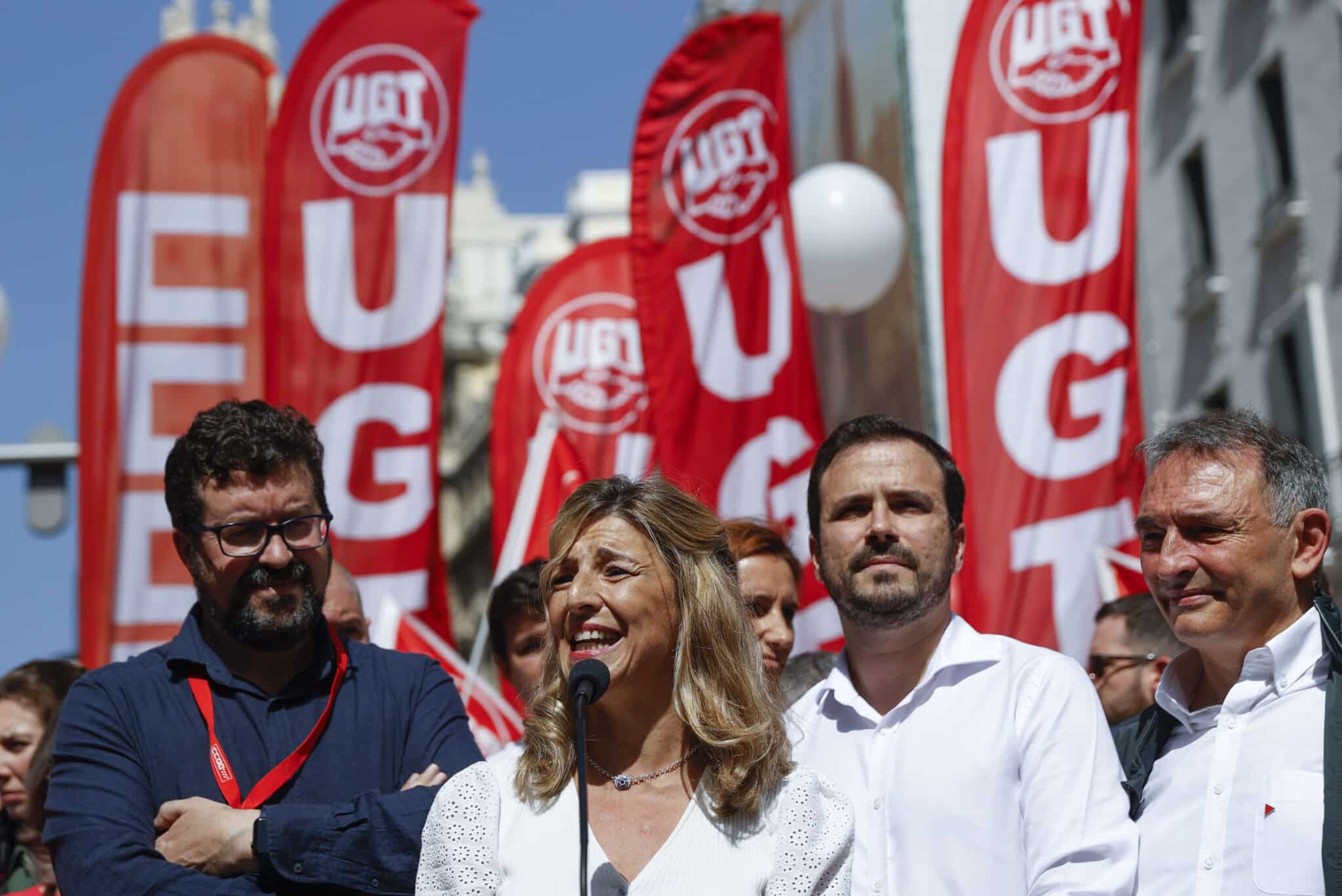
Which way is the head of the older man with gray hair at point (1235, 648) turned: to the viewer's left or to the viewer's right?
to the viewer's left

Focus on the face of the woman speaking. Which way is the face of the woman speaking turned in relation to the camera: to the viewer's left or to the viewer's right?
to the viewer's left

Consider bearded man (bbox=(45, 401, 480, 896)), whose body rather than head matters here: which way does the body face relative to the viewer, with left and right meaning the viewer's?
facing the viewer

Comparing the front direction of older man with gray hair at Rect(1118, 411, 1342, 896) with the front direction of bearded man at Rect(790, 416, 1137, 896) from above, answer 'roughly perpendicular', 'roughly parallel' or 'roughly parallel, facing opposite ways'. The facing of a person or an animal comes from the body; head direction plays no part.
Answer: roughly parallel

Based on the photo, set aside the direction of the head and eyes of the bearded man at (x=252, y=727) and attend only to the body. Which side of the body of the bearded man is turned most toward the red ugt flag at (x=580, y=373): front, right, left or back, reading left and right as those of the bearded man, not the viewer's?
back

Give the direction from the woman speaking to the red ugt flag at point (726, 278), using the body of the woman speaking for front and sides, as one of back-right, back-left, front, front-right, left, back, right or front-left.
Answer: back

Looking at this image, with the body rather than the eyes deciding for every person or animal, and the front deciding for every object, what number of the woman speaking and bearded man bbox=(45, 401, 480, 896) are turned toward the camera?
2

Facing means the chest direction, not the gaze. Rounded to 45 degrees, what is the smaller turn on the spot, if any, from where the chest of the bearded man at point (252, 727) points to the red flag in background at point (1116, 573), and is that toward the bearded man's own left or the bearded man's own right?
approximately 135° to the bearded man's own left

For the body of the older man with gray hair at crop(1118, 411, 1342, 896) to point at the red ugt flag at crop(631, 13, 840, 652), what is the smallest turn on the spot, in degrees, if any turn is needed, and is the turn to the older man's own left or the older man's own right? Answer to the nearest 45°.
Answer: approximately 90° to the older man's own right

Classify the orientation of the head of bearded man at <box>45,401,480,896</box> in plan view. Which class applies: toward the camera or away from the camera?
toward the camera
